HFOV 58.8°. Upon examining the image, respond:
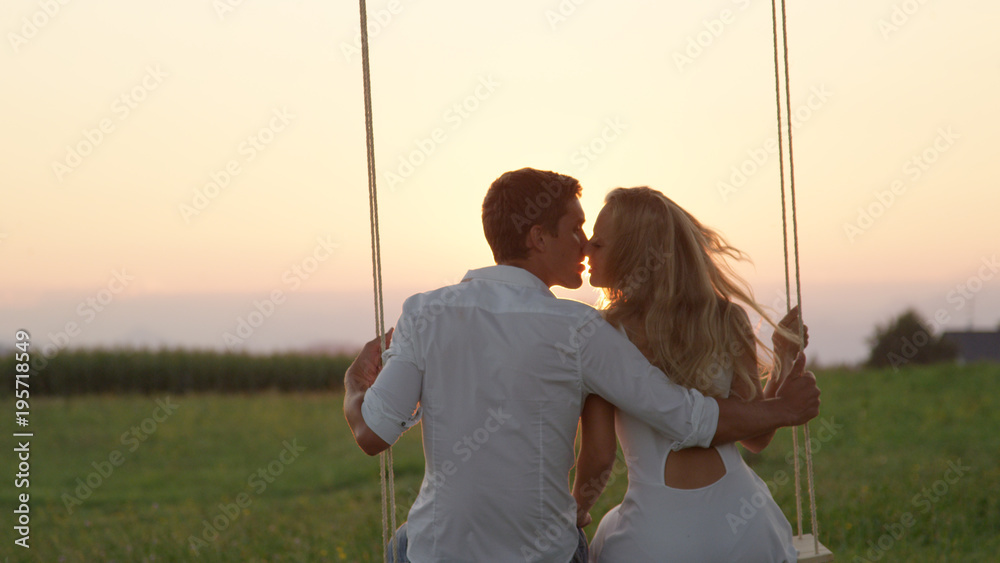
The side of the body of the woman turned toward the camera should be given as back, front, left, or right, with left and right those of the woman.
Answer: back

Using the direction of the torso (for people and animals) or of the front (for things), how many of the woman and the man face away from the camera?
2

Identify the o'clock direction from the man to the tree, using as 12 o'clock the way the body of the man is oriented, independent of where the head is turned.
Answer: The tree is roughly at 1 o'clock from the man.

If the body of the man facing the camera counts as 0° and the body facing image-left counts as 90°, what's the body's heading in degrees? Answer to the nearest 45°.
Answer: approximately 180°

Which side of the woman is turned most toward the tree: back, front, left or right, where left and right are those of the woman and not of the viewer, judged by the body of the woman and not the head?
front

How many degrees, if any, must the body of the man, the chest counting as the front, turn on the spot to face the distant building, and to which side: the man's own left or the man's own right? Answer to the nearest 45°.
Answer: approximately 45° to the man's own right

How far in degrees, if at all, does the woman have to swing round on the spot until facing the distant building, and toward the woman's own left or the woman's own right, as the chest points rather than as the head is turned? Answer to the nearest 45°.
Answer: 0° — they already face it
